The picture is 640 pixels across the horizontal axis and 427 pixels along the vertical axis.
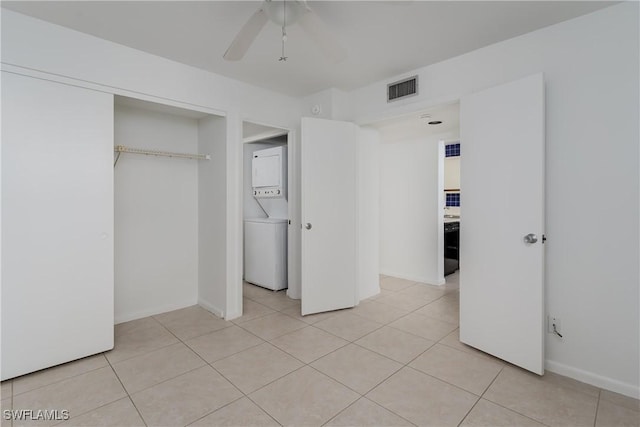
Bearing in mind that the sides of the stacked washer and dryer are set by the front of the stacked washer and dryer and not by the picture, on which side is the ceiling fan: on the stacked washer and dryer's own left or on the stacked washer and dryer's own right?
on the stacked washer and dryer's own left

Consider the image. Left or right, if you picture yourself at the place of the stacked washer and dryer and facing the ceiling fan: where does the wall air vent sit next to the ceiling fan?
left

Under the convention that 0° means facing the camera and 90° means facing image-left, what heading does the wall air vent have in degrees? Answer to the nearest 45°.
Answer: approximately 45°

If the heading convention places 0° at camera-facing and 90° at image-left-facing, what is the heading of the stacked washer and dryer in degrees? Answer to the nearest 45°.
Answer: approximately 45°

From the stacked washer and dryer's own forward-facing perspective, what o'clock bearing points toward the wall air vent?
The wall air vent is roughly at 9 o'clock from the stacked washer and dryer.
